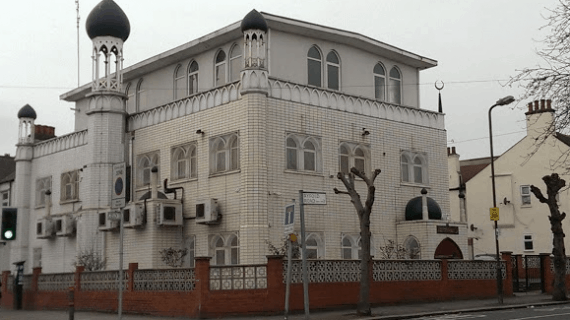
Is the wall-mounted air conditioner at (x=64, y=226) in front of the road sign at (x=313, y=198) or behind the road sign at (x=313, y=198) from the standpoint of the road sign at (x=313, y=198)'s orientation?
behind

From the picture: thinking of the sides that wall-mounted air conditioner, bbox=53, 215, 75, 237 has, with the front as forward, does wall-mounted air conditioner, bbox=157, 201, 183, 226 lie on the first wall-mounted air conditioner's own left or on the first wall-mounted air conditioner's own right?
on the first wall-mounted air conditioner's own left

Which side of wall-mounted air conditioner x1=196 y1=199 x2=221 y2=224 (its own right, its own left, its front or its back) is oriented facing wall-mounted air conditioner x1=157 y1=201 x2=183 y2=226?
right

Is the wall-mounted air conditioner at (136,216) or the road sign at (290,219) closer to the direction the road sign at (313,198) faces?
the road sign

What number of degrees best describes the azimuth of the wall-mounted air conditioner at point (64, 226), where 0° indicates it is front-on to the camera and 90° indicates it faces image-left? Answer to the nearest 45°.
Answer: approximately 45°

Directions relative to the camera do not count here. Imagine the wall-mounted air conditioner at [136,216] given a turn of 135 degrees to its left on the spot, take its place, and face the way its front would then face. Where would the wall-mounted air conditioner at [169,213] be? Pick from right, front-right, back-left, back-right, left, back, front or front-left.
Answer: front

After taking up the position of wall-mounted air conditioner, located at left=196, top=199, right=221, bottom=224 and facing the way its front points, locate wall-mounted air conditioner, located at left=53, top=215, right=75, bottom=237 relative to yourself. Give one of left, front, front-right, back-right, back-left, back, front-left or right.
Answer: right

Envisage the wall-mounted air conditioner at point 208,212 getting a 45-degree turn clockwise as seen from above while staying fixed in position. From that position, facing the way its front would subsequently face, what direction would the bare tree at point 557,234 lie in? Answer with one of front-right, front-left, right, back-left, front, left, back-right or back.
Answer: back

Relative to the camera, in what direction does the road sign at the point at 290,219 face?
facing the viewer and to the left of the viewer

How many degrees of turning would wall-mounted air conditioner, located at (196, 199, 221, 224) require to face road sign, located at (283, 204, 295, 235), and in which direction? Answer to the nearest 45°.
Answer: approximately 45° to its left

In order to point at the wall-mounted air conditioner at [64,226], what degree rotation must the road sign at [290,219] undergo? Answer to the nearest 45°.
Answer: approximately 90° to its right
